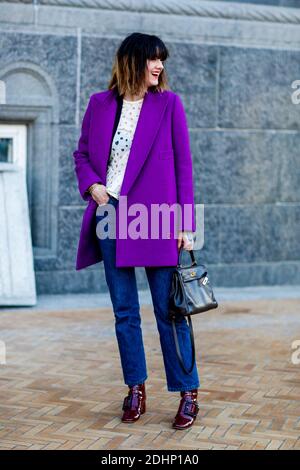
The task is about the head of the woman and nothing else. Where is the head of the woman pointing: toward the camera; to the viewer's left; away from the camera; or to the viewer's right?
to the viewer's right

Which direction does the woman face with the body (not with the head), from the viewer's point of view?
toward the camera
